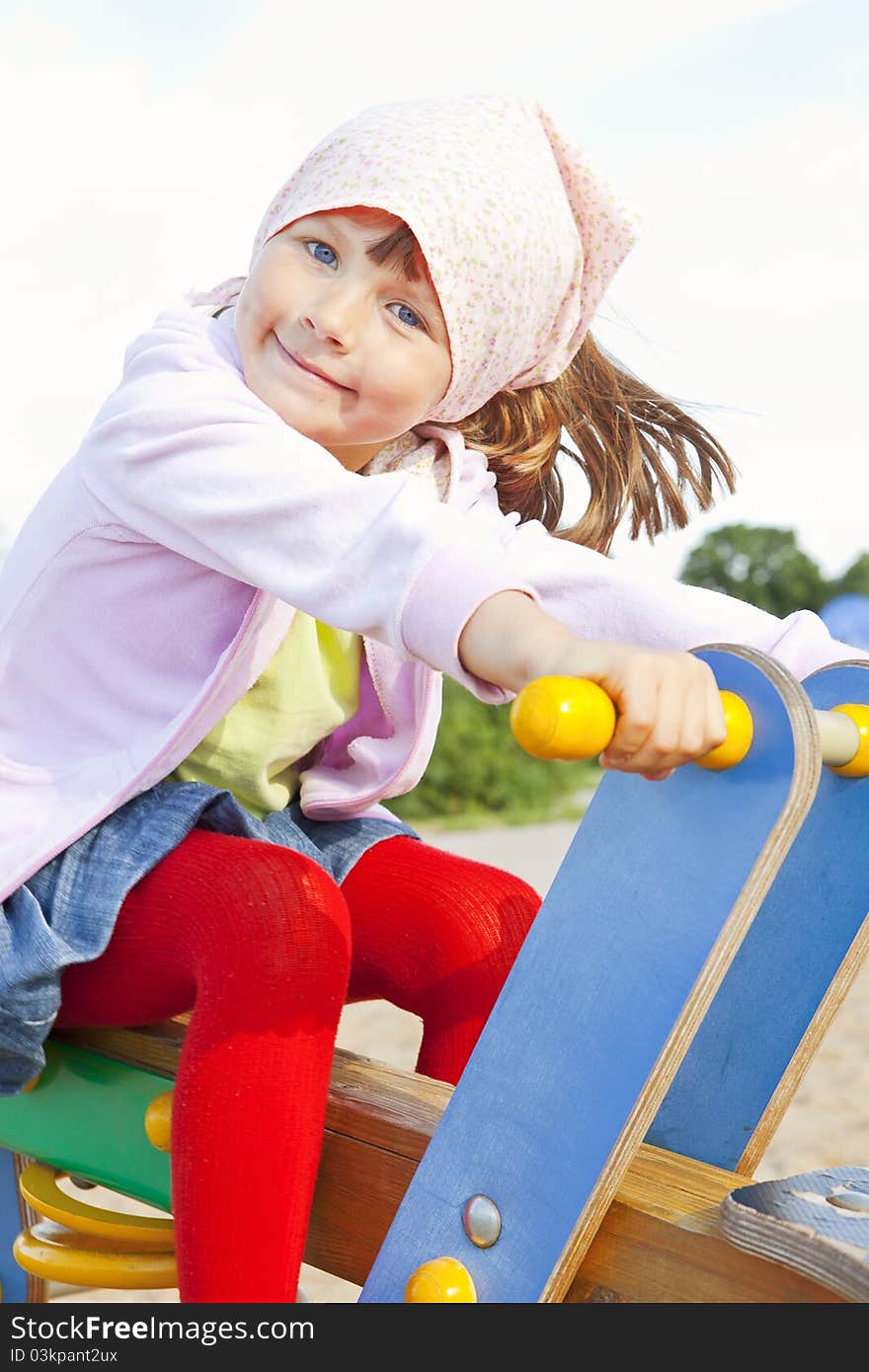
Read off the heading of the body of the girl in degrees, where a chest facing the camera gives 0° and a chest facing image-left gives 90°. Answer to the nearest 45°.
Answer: approximately 315°
